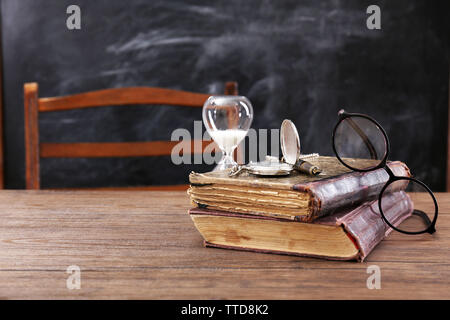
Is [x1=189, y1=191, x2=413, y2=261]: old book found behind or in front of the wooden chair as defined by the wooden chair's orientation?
in front

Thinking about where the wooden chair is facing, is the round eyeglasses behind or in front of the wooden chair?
in front

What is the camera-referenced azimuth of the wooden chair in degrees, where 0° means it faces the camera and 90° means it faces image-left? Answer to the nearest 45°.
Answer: approximately 0°

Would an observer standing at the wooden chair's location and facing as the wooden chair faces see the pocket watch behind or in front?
in front
